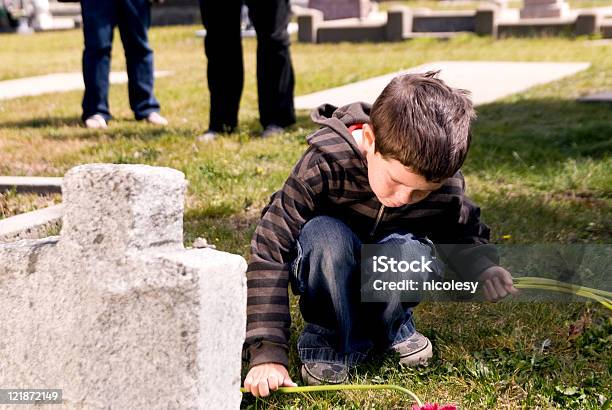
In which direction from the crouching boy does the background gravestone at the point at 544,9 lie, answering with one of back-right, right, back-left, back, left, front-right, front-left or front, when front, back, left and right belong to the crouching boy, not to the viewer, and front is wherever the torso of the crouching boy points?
back-left

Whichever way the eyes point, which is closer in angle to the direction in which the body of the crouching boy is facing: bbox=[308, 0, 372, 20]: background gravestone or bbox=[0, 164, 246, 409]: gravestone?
the gravestone

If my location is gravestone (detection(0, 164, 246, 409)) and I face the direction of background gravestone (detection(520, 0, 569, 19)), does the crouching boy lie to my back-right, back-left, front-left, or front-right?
front-right

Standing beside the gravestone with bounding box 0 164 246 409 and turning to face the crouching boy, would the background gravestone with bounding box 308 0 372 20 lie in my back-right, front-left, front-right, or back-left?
front-left

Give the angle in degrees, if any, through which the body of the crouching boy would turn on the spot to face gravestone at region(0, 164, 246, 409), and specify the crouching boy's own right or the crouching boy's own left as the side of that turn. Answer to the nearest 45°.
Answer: approximately 90° to the crouching boy's own right
